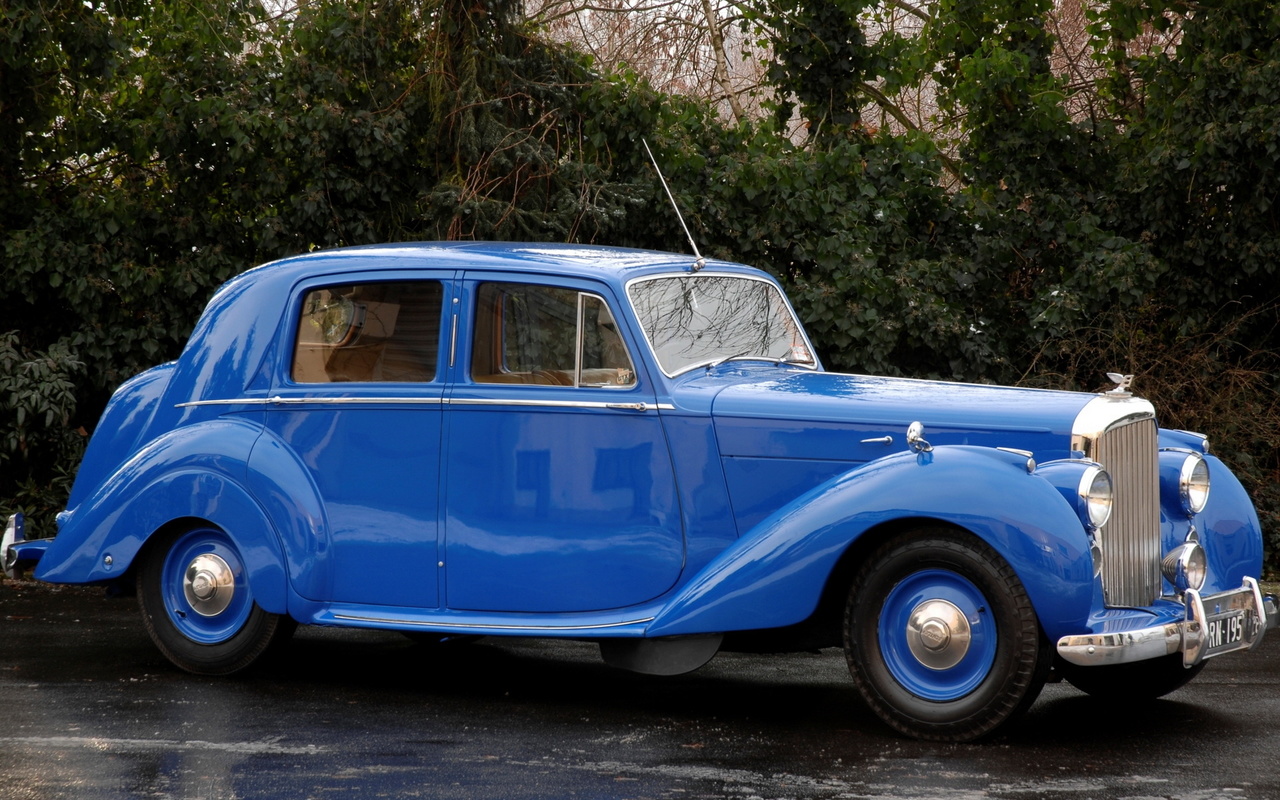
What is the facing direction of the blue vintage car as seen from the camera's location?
facing the viewer and to the right of the viewer
